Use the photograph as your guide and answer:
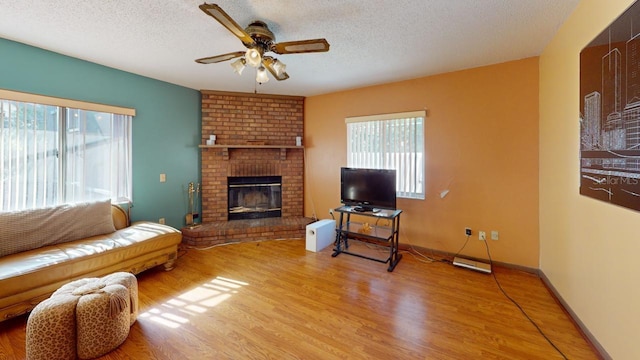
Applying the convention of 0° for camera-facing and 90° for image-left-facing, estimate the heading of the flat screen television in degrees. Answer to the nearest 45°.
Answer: approximately 45°

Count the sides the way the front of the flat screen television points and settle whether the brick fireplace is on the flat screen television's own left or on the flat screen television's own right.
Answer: on the flat screen television's own right

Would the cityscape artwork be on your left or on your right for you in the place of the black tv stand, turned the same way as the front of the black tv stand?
on your left

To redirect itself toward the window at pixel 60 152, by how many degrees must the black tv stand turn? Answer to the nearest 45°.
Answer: approximately 45° to its right

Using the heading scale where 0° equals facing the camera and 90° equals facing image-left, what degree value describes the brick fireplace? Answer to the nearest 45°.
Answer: approximately 0°
